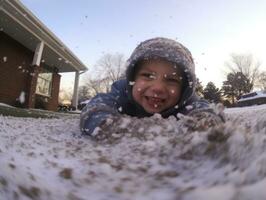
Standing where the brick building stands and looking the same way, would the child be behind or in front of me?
in front

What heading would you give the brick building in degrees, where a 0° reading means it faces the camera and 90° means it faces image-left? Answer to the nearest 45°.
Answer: approximately 315°
